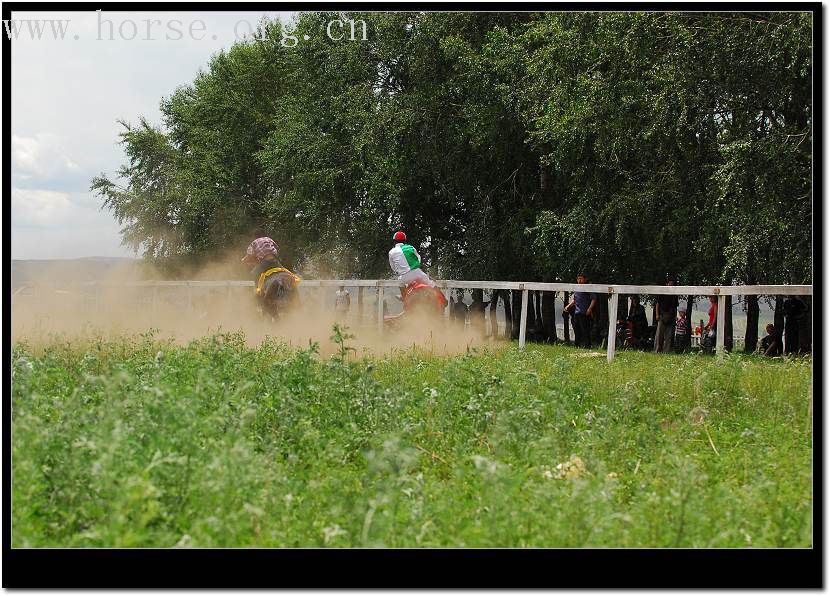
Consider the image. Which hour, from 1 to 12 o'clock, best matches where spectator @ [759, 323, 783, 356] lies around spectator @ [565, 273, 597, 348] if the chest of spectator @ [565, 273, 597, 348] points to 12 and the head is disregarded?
spectator @ [759, 323, 783, 356] is roughly at 10 o'clock from spectator @ [565, 273, 597, 348].

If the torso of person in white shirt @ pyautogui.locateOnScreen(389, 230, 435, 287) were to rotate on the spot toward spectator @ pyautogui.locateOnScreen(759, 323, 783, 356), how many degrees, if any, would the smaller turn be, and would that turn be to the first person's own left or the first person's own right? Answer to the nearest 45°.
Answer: approximately 135° to the first person's own right

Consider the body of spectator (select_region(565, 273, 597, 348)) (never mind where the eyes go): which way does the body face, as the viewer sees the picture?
toward the camera

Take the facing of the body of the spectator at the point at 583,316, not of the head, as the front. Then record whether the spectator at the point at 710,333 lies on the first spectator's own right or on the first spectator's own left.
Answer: on the first spectator's own left

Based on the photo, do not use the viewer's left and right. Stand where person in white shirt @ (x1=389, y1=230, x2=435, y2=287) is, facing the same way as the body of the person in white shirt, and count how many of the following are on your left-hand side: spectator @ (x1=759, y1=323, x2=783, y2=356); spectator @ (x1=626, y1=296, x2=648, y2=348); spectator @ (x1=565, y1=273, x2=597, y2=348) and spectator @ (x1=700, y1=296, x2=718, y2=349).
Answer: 0

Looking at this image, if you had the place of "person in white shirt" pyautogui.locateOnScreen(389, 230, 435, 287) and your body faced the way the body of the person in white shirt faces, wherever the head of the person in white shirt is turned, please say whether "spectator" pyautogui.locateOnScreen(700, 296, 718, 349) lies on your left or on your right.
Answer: on your right

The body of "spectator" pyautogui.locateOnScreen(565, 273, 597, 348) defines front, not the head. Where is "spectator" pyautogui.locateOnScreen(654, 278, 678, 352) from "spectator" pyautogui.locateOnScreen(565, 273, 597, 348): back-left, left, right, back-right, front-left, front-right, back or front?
left

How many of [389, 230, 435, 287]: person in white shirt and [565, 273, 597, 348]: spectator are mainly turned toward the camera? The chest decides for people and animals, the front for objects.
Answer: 1

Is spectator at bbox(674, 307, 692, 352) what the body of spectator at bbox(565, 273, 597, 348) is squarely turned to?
no

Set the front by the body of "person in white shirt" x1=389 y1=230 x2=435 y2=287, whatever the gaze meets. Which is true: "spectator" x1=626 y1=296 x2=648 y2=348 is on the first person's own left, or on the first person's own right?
on the first person's own right

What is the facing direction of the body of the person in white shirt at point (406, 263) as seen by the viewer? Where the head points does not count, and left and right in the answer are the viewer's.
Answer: facing away from the viewer and to the left of the viewer

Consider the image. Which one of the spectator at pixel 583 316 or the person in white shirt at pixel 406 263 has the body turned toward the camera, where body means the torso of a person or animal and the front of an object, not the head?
the spectator

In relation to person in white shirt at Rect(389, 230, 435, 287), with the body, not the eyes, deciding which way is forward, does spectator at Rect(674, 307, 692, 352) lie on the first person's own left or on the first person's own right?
on the first person's own right
